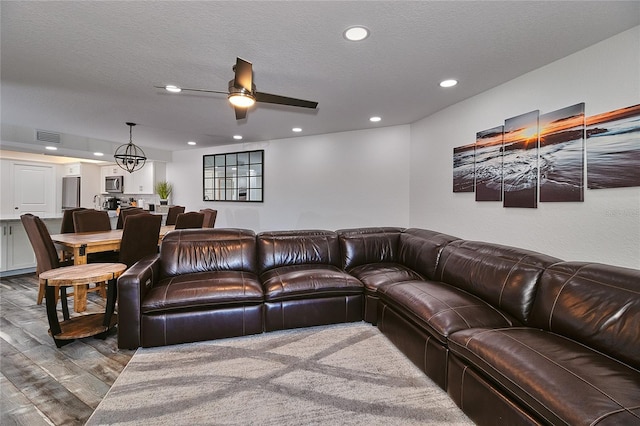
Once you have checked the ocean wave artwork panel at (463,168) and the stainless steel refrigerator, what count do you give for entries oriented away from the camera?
0

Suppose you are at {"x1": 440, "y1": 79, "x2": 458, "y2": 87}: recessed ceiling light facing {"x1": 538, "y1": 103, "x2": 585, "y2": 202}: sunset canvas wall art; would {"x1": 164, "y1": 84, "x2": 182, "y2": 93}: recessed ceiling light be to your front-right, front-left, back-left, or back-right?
back-right

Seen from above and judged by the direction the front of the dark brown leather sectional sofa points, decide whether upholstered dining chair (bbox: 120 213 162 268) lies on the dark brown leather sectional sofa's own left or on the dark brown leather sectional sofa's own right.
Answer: on the dark brown leather sectional sofa's own right

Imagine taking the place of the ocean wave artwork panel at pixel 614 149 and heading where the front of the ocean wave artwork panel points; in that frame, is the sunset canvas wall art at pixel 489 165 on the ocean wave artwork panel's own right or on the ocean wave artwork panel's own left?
on the ocean wave artwork panel's own right

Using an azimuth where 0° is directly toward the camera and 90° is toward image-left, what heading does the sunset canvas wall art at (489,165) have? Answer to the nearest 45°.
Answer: approximately 45°

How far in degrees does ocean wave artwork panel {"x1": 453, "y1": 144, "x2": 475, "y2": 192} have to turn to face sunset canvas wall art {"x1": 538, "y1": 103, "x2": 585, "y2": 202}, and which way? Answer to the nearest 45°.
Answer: approximately 90° to its left

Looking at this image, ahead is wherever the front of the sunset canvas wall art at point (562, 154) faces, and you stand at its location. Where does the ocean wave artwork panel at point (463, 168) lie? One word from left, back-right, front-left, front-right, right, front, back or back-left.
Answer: right
